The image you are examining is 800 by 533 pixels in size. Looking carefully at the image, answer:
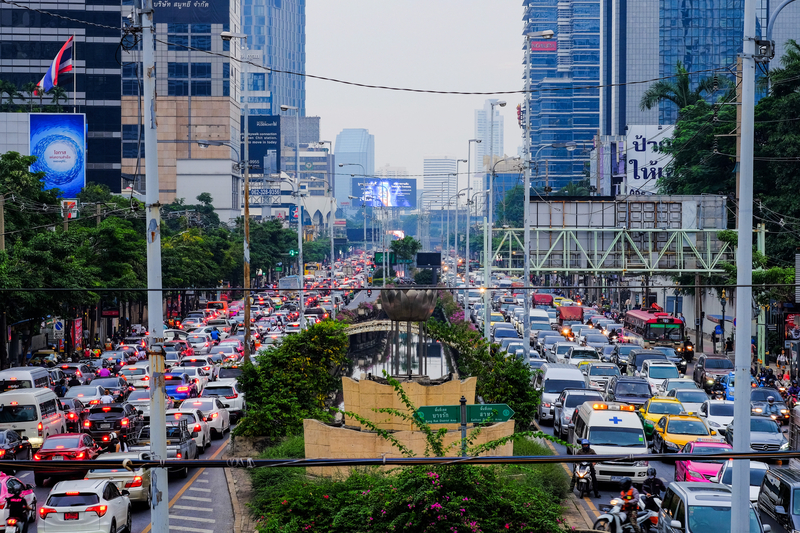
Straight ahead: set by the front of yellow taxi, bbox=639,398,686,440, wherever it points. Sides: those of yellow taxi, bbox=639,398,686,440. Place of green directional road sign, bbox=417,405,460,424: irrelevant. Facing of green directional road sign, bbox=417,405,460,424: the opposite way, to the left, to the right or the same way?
the same way

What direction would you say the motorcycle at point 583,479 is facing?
toward the camera

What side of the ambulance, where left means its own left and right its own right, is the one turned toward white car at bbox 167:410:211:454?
right

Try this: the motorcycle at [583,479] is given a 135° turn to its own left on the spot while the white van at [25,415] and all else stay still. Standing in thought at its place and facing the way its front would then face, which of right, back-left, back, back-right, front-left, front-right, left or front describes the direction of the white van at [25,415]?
back-left

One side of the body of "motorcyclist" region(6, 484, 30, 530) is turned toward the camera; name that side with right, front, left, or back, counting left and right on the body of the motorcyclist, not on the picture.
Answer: back

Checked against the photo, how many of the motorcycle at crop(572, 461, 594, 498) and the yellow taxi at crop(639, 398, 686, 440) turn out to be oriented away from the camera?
0

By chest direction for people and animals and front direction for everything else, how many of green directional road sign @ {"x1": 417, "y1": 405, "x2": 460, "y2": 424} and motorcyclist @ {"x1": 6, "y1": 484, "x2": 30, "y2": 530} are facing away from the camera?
1

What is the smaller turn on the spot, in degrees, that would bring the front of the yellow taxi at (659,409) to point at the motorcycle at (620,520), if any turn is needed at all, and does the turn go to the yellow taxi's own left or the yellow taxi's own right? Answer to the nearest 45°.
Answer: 0° — it already faces it

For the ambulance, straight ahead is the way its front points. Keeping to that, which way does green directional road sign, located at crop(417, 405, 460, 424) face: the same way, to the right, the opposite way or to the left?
the same way

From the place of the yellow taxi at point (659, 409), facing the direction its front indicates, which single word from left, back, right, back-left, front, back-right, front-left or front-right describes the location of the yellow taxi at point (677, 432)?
front

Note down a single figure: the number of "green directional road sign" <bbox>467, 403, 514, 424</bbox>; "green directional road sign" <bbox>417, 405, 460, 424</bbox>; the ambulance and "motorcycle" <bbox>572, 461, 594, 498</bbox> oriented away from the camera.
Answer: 0

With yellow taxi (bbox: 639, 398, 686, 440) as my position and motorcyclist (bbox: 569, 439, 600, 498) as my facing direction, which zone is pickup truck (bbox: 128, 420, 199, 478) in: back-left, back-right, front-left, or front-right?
front-right

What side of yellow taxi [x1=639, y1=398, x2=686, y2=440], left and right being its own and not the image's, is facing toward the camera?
front

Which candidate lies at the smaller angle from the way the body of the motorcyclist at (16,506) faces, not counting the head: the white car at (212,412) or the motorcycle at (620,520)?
the white car

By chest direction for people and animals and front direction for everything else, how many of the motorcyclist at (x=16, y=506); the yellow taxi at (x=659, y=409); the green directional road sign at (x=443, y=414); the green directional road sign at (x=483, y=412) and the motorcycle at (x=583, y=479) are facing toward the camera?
4

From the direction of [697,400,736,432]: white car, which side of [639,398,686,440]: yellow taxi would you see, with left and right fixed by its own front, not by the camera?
left

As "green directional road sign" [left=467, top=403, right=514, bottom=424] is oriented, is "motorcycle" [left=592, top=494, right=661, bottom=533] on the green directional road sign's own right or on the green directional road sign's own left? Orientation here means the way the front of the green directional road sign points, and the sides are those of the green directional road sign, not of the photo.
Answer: on the green directional road sign's own left

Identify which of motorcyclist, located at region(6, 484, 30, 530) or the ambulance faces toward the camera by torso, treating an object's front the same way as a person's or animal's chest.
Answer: the ambulance

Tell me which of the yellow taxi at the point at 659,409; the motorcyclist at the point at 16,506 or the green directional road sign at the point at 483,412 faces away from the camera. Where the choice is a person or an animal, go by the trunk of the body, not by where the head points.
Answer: the motorcyclist

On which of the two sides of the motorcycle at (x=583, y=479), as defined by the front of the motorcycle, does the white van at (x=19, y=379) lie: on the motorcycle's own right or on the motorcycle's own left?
on the motorcycle's own right

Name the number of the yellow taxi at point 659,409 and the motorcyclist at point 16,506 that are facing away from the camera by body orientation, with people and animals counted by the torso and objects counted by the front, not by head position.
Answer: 1

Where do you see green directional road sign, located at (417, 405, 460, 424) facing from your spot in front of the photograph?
facing the viewer

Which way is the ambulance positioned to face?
toward the camera
